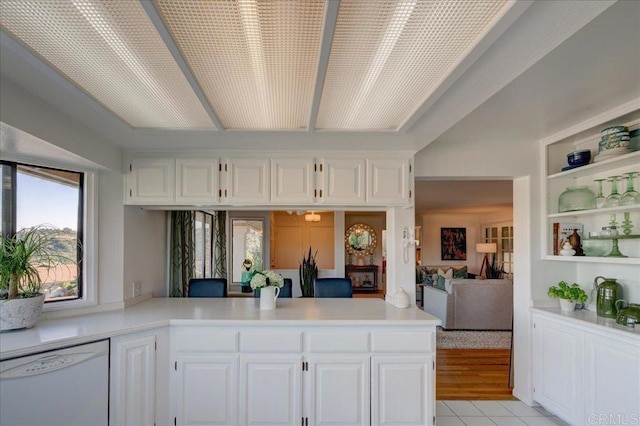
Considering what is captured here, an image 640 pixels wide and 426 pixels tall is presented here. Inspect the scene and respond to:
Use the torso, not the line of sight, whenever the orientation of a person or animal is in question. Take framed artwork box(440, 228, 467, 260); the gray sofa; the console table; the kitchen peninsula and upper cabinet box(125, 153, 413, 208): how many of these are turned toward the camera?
4

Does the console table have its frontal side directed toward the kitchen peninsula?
yes

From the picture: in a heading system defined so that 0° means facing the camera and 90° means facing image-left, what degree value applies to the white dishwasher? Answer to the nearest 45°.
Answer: approximately 315°

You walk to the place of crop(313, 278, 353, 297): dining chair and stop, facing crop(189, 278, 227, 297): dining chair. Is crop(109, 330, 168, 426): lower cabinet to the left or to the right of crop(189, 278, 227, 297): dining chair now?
left

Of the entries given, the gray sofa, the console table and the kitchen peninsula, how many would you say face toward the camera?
2

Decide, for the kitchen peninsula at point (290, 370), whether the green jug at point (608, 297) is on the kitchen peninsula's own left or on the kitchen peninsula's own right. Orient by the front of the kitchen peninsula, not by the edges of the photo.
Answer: on the kitchen peninsula's own left
